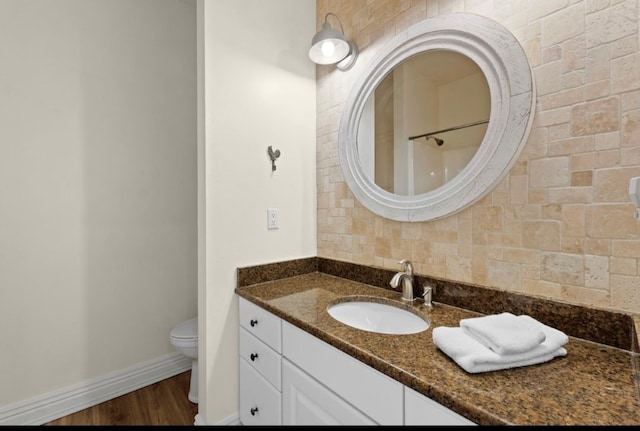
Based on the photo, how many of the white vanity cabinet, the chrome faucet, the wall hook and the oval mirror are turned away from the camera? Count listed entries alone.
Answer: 0

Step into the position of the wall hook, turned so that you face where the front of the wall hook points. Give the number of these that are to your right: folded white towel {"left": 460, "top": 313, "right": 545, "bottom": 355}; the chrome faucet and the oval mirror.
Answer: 0

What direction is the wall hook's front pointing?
toward the camera

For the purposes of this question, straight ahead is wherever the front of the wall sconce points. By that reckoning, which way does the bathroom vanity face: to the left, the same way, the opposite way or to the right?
the same way

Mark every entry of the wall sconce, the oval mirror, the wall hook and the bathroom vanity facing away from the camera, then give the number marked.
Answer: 0

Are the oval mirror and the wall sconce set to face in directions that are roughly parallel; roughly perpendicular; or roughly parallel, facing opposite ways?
roughly parallel

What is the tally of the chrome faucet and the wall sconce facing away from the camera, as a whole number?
0

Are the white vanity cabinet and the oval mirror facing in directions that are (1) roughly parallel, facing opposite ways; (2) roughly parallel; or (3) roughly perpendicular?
roughly parallel

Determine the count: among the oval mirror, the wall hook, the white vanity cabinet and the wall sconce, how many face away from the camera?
0

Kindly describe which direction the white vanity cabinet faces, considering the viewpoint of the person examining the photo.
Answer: facing the viewer and to the left of the viewer

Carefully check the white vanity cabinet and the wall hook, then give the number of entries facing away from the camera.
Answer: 0

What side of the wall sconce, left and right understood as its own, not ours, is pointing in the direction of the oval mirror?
left
